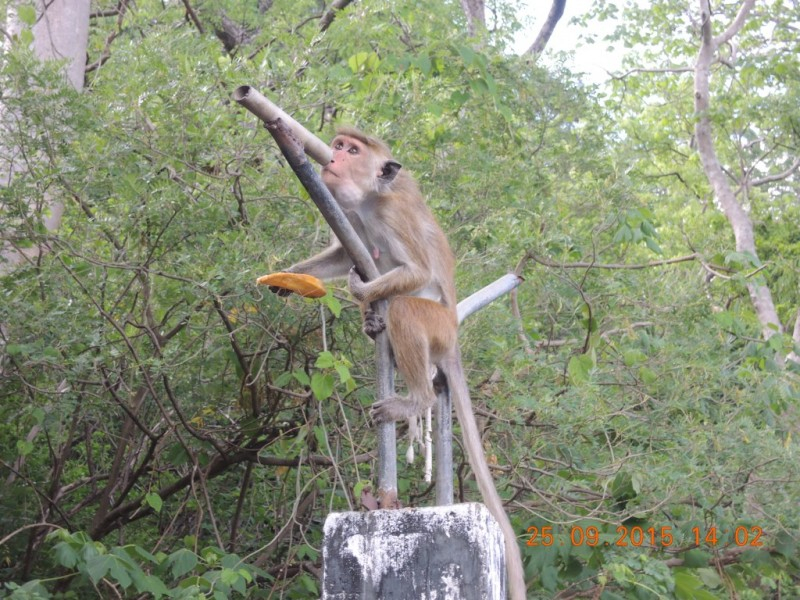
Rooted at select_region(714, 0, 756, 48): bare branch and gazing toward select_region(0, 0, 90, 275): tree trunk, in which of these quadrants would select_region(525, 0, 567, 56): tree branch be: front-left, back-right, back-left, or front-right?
front-right

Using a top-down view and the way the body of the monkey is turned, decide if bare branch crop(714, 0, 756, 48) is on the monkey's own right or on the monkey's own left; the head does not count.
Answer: on the monkey's own right

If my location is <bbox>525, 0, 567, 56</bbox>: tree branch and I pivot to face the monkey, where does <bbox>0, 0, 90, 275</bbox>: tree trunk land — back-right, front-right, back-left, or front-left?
front-right

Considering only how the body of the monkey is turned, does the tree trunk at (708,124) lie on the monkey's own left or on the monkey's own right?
on the monkey's own right

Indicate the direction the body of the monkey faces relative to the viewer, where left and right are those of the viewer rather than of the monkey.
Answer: facing to the left of the viewer

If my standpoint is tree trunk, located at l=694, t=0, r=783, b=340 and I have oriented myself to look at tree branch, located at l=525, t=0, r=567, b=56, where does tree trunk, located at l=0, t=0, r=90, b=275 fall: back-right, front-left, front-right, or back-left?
front-left

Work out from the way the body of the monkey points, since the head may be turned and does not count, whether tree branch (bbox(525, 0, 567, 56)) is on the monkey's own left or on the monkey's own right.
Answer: on the monkey's own right
